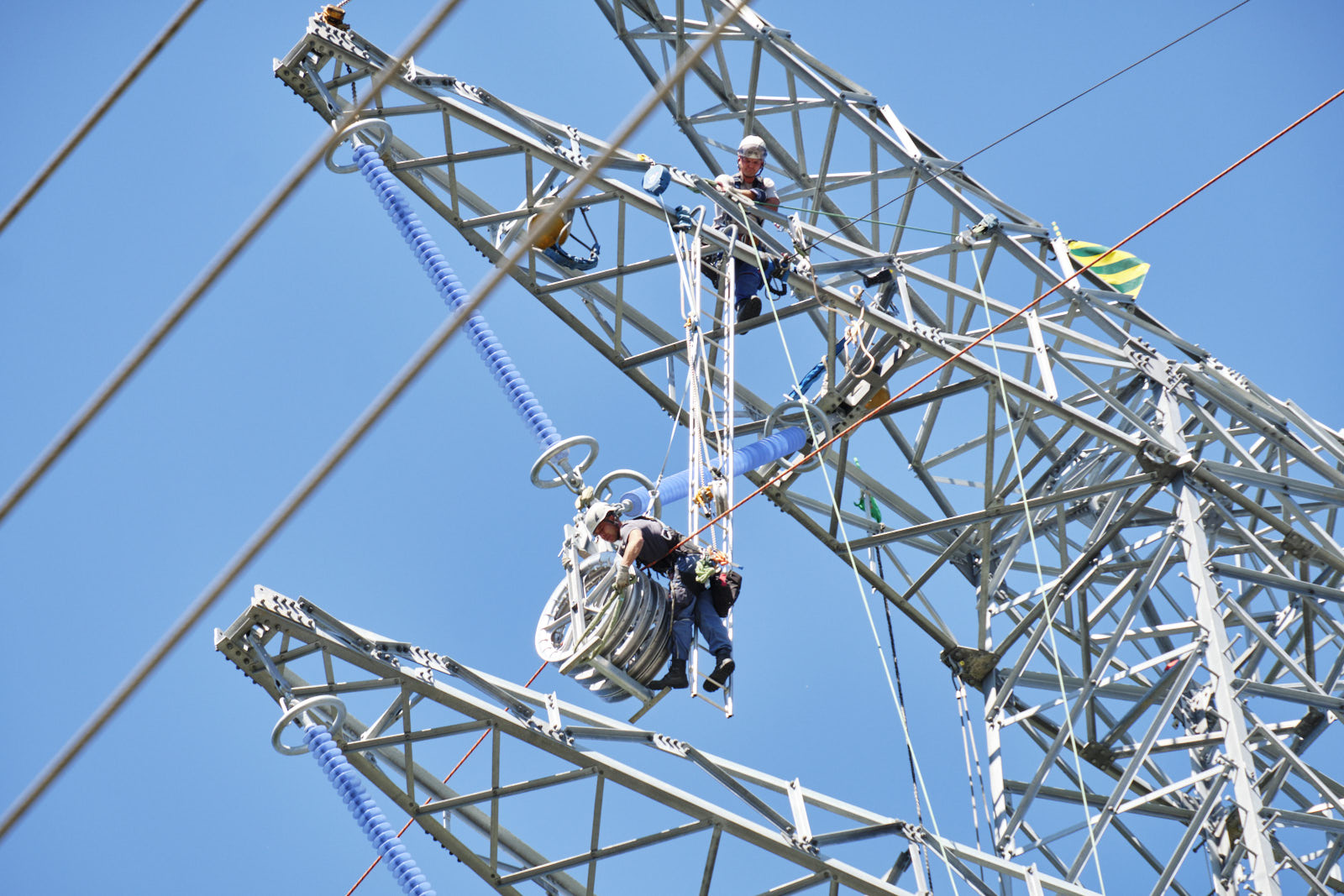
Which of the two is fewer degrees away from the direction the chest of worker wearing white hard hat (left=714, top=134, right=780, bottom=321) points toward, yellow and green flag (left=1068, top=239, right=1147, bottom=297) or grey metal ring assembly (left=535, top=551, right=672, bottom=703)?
the grey metal ring assembly

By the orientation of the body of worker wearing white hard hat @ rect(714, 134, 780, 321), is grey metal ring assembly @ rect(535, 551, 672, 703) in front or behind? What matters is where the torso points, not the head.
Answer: in front

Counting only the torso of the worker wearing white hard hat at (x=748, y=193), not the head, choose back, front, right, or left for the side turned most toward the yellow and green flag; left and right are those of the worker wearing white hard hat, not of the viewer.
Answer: left

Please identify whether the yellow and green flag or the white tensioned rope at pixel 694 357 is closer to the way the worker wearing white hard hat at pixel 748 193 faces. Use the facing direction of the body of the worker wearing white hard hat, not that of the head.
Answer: the white tensioned rope

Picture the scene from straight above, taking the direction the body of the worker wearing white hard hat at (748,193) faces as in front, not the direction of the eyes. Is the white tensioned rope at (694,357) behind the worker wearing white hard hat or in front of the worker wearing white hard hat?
in front

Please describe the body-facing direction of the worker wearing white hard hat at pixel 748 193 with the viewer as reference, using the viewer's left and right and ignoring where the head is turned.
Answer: facing the viewer
